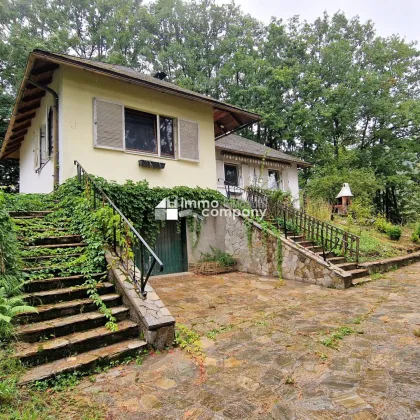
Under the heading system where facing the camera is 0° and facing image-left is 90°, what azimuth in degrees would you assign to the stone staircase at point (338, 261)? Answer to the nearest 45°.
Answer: approximately 315°

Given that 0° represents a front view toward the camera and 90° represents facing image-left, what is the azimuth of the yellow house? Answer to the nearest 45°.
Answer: approximately 315°

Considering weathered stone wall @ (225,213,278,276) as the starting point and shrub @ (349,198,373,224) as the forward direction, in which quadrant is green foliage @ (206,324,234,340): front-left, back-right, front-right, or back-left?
back-right

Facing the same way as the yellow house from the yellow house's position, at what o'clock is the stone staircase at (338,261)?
The stone staircase is roughly at 11 o'clock from the yellow house.

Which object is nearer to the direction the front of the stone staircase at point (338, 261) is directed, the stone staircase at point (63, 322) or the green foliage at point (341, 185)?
the stone staircase
